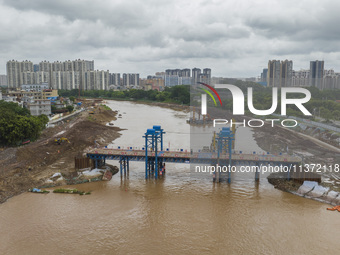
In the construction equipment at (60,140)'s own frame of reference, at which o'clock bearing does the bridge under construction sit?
The bridge under construction is roughly at 2 o'clock from the construction equipment.

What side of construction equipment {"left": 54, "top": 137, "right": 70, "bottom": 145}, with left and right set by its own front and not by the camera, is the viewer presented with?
right
